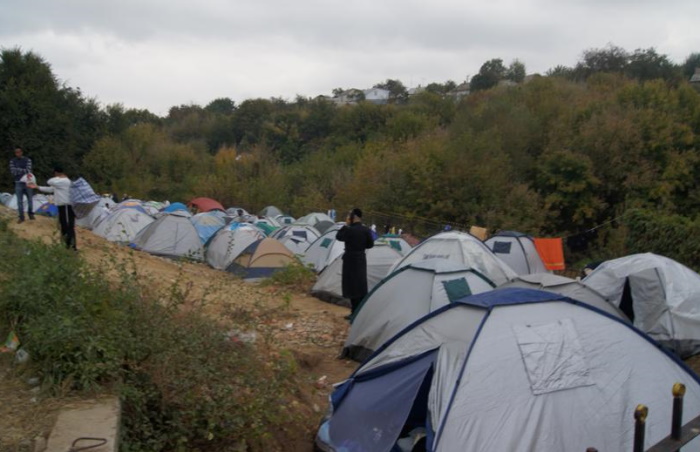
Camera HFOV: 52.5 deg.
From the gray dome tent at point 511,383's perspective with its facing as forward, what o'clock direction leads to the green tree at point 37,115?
The green tree is roughly at 3 o'clock from the gray dome tent.

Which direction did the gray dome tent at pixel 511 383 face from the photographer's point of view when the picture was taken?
facing the viewer and to the left of the viewer

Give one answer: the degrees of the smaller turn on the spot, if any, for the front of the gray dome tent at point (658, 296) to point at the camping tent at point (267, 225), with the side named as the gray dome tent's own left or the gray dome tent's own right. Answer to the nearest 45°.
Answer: approximately 90° to the gray dome tent's own right

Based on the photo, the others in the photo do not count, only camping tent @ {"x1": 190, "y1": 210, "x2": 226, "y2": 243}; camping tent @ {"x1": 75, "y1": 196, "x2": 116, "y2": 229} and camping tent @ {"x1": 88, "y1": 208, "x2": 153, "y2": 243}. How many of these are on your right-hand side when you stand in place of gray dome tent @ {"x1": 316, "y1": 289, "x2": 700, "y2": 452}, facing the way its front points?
3

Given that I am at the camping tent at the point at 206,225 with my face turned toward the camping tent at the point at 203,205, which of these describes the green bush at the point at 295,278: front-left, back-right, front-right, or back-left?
back-right

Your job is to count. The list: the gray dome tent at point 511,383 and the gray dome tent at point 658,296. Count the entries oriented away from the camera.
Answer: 0

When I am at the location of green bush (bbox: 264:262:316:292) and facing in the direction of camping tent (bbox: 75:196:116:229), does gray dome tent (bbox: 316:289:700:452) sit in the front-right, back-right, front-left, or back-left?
back-left

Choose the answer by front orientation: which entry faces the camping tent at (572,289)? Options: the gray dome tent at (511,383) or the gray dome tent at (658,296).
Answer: the gray dome tent at (658,296)

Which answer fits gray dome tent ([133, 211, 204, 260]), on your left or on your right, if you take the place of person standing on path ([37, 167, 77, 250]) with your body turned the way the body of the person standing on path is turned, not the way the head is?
on your right

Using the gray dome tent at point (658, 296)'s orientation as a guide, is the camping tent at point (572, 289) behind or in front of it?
in front

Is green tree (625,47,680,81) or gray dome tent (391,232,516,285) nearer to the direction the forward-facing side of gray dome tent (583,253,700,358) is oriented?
the gray dome tent

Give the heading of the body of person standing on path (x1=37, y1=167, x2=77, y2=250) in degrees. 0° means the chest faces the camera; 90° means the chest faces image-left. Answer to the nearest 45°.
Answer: approximately 135°

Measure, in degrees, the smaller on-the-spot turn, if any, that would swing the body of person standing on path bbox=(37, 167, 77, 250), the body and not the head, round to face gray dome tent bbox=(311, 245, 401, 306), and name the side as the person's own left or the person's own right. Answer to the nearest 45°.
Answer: approximately 135° to the person's own right

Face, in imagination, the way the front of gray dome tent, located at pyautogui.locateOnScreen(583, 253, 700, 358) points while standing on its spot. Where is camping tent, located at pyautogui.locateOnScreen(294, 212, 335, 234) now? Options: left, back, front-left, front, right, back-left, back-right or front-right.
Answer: right

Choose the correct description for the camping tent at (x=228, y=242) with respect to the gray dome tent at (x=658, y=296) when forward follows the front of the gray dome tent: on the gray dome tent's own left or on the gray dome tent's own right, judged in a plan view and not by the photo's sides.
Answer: on the gray dome tent's own right
